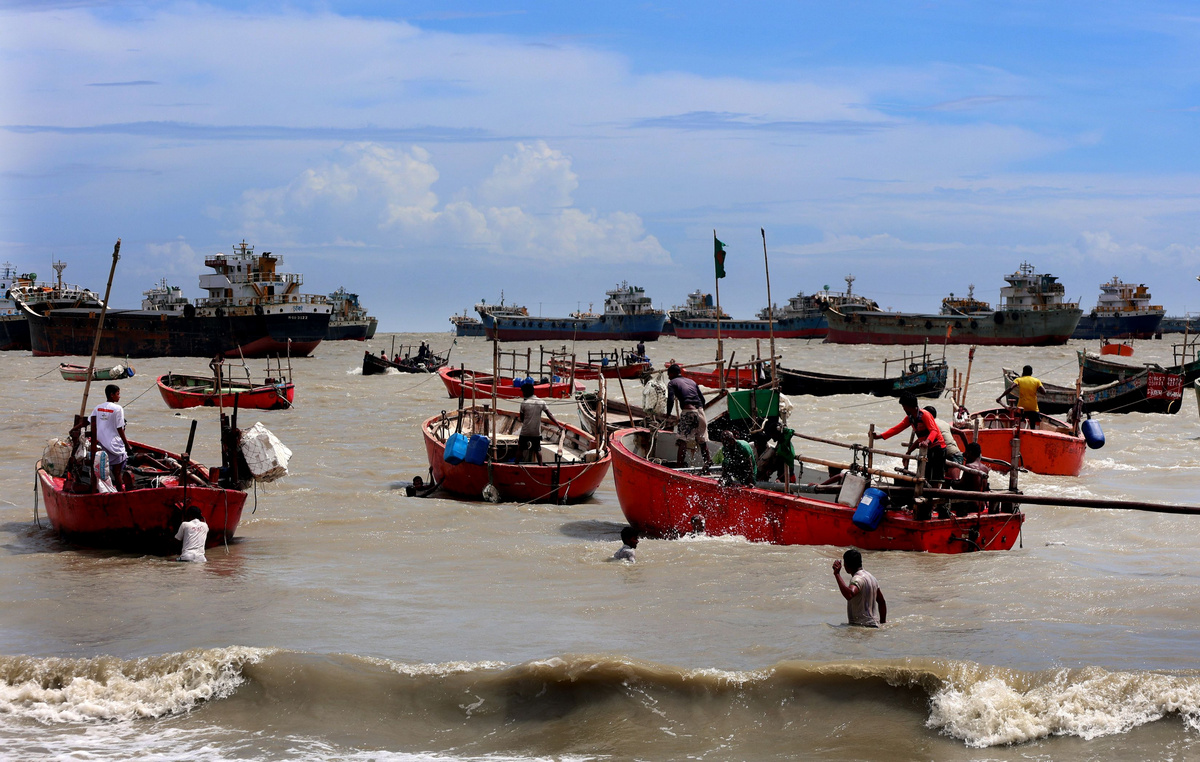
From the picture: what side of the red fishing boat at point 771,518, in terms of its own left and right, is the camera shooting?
left

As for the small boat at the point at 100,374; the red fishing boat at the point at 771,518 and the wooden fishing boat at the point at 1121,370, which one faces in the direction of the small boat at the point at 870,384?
the wooden fishing boat

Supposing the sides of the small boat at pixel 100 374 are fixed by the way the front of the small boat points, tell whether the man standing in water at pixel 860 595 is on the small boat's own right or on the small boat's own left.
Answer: on the small boat's own left

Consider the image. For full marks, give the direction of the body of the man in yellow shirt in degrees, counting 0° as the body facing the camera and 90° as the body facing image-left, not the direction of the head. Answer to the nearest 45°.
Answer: approximately 180°

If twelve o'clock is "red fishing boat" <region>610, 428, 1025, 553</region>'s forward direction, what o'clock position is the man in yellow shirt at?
The man in yellow shirt is roughly at 4 o'clock from the red fishing boat.

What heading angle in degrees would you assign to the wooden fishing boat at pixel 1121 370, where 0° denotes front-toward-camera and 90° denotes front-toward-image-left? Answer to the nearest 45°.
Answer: approximately 90°

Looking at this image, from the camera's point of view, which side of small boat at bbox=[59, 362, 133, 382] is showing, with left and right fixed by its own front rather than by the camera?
left

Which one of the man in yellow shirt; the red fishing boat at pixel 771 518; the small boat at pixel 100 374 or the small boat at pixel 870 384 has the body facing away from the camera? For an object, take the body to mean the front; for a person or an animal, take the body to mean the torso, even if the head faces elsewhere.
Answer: the man in yellow shirt

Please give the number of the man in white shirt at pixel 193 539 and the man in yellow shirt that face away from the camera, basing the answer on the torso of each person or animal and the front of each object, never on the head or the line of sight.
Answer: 2

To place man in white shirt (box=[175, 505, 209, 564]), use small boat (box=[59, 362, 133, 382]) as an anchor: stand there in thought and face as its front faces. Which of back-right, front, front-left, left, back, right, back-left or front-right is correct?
left

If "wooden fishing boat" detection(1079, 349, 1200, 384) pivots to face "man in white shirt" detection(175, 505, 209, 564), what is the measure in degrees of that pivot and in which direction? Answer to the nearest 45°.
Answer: approximately 90° to its left

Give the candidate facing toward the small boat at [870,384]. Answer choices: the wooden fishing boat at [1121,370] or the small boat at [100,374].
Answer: the wooden fishing boat

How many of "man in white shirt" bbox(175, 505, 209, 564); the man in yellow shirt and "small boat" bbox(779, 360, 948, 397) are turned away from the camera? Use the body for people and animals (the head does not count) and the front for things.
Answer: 2

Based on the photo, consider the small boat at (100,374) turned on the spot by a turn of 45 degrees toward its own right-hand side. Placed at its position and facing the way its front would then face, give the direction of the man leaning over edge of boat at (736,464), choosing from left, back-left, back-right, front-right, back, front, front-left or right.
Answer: back-left

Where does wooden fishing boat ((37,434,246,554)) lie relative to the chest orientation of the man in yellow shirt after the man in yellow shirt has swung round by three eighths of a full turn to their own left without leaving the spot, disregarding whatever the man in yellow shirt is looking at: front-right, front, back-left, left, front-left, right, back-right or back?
front

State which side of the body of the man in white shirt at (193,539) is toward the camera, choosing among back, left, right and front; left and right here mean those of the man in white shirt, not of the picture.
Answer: back

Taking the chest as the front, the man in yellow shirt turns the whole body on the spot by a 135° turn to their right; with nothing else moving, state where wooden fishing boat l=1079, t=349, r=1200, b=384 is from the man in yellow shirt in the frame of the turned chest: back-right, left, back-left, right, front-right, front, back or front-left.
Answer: back-left
